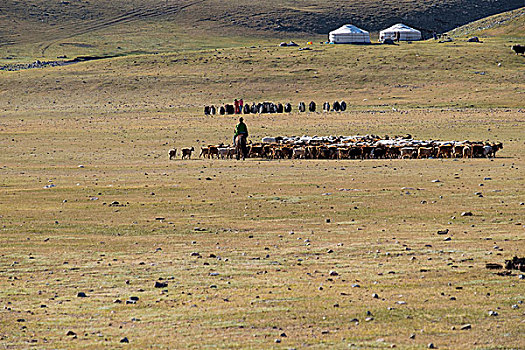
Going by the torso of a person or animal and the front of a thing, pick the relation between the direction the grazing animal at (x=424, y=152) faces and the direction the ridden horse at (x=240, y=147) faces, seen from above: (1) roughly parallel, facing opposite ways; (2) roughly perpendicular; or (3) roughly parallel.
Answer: roughly perpendicular

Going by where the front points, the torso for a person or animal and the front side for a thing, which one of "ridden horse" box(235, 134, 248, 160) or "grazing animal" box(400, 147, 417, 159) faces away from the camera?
"ridden horse" box(235, 134, 248, 160)

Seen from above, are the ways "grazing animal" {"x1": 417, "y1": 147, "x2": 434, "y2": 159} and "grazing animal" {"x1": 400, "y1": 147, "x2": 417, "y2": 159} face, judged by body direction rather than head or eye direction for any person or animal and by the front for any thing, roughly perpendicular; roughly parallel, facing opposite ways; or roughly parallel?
roughly parallel
